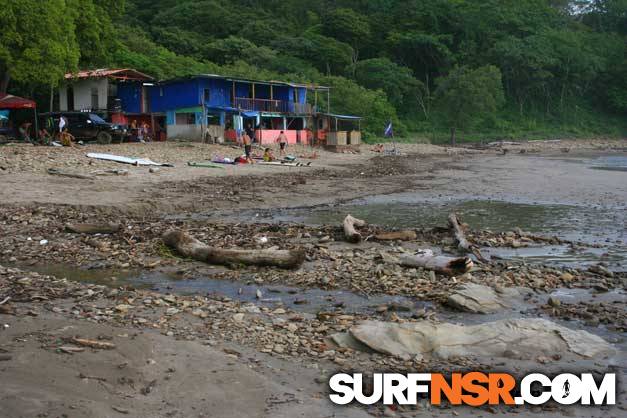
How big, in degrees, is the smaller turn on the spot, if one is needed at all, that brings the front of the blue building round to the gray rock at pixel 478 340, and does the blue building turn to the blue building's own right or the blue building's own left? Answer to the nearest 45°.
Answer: approximately 45° to the blue building's own right

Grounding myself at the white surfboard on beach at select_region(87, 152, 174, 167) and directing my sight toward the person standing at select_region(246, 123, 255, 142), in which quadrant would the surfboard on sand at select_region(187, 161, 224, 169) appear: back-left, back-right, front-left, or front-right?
front-right

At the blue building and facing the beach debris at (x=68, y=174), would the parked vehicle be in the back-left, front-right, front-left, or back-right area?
front-right

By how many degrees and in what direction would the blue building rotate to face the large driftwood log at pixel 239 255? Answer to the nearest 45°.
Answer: approximately 45° to its right

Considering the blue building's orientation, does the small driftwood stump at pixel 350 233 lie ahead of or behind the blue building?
ahead

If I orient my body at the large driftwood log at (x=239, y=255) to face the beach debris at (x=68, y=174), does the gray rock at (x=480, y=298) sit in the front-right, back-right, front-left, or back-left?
back-right

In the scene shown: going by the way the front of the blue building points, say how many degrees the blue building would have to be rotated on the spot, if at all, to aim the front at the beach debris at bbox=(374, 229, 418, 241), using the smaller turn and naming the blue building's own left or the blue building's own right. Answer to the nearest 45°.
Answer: approximately 45° to the blue building's own right

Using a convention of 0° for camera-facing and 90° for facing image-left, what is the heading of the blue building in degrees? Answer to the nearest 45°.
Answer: approximately 315°

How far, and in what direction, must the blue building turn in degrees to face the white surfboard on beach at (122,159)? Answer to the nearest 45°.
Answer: approximately 45° to its right

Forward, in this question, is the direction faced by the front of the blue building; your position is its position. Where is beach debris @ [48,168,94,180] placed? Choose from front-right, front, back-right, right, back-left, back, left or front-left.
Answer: front-right

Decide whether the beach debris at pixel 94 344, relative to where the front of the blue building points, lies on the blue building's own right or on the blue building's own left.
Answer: on the blue building's own right
